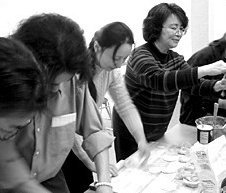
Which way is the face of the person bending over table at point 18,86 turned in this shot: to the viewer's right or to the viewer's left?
to the viewer's right

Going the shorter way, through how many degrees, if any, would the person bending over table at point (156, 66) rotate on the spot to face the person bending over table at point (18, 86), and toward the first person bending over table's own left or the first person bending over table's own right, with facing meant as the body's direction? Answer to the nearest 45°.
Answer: approximately 45° to the first person bending over table's own right

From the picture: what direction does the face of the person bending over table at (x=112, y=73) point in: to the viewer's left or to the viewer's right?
to the viewer's right

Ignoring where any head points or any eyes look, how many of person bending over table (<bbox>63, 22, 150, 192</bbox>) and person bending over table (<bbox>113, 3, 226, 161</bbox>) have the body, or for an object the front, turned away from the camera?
0

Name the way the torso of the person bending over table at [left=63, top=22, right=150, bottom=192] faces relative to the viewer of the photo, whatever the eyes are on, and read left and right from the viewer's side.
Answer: facing the viewer and to the right of the viewer

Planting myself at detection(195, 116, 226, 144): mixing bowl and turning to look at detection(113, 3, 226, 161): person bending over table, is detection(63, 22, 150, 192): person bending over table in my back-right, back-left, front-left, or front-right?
front-left
